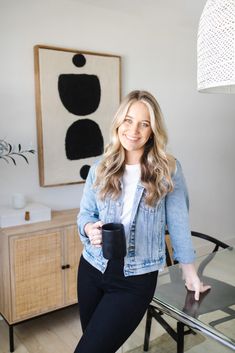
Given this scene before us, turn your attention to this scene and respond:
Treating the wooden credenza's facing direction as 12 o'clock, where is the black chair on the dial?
The black chair is roughly at 12 o'clock from the wooden credenza.

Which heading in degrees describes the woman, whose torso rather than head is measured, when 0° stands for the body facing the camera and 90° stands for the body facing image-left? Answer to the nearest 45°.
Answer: approximately 0°

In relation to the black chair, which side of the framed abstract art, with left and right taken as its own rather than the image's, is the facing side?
front

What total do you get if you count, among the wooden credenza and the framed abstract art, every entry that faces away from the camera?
0

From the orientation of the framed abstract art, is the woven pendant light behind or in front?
in front

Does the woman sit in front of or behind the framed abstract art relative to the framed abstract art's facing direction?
in front

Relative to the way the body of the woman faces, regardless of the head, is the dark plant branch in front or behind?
behind
